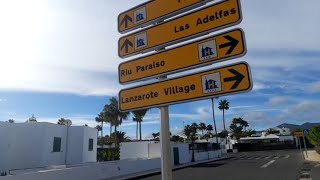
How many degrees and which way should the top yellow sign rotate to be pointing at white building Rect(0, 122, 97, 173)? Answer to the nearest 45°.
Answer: approximately 90° to its right

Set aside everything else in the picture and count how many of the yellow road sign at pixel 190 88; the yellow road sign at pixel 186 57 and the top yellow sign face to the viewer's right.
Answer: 0

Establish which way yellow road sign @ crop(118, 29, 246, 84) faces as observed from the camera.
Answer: facing the viewer and to the left of the viewer

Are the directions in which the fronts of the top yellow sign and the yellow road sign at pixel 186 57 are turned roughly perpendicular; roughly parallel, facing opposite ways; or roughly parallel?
roughly parallel

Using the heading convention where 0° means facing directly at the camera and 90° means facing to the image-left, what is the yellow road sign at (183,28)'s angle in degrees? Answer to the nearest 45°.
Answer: approximately 45°

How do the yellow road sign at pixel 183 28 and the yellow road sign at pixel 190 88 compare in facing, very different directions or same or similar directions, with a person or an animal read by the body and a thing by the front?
same or similar directions
